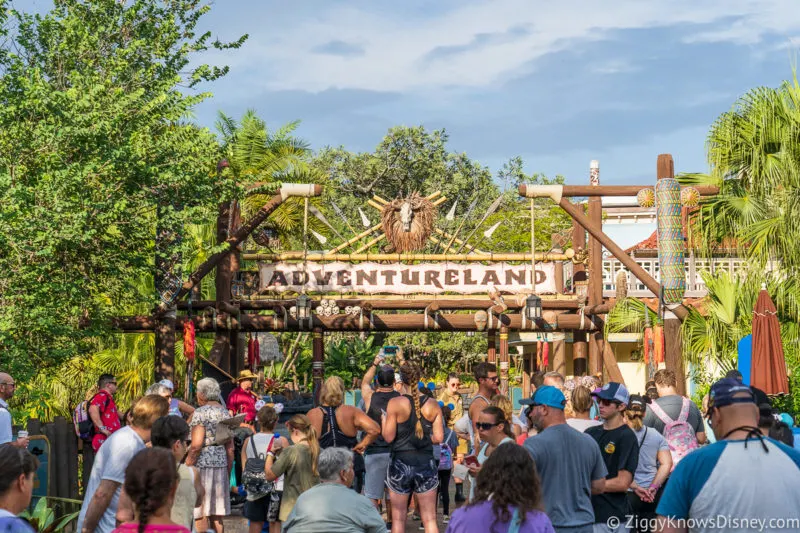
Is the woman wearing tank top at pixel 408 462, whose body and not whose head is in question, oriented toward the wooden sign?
yes

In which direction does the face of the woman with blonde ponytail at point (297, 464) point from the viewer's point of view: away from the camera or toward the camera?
away from the camera

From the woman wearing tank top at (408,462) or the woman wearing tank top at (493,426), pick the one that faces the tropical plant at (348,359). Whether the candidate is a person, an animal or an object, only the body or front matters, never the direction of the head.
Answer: the woman wearing tank top at (408,462)

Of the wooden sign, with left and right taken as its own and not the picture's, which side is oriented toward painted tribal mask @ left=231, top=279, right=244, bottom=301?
right

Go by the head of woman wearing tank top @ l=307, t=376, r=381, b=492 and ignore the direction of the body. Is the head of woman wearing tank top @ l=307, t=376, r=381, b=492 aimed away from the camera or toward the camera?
away from the camera

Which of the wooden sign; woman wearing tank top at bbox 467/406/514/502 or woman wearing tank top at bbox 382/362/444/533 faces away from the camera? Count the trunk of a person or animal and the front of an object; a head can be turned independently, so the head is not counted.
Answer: woman wearing tank top at bbox 382/362/444/533

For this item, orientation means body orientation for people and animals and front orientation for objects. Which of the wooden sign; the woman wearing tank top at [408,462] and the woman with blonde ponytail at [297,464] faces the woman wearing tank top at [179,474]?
the wooden sign

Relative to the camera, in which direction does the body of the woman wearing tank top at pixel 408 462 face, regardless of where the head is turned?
away from the camera

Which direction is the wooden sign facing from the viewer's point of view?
toward the camera

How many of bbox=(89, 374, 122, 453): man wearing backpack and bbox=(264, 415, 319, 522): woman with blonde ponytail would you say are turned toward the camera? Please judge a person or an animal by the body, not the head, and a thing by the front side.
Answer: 0

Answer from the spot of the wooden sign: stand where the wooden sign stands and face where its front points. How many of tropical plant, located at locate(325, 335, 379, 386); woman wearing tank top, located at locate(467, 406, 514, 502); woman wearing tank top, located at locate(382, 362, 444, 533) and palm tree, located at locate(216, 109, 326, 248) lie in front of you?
2

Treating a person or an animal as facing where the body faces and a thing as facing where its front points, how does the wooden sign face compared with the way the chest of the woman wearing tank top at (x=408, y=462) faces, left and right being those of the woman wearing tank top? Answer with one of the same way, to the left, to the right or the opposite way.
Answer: the opposite way

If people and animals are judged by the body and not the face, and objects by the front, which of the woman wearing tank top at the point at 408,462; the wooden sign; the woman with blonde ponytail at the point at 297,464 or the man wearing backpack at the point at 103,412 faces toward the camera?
the wooden sign

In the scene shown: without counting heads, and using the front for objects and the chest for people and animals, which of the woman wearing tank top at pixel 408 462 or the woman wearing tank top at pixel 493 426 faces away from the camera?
the woman wearing tank top at pixel 408 462

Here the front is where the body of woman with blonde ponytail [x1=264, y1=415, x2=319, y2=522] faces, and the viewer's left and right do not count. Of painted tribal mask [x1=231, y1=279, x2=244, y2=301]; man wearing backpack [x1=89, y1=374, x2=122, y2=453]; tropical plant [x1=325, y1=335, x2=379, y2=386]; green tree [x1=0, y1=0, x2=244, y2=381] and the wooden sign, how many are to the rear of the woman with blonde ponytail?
0
